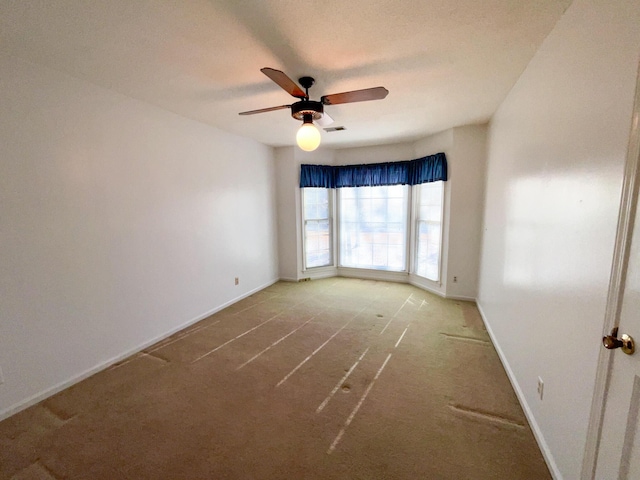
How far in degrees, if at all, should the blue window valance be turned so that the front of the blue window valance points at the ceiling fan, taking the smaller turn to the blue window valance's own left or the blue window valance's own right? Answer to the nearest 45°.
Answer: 0° — it already faces it

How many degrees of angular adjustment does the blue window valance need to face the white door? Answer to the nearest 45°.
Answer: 0° — it already faces it

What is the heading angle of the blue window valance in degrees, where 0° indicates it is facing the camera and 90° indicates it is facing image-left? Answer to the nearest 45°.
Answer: approximately 0°

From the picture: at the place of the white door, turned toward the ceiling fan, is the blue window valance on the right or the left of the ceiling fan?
right
